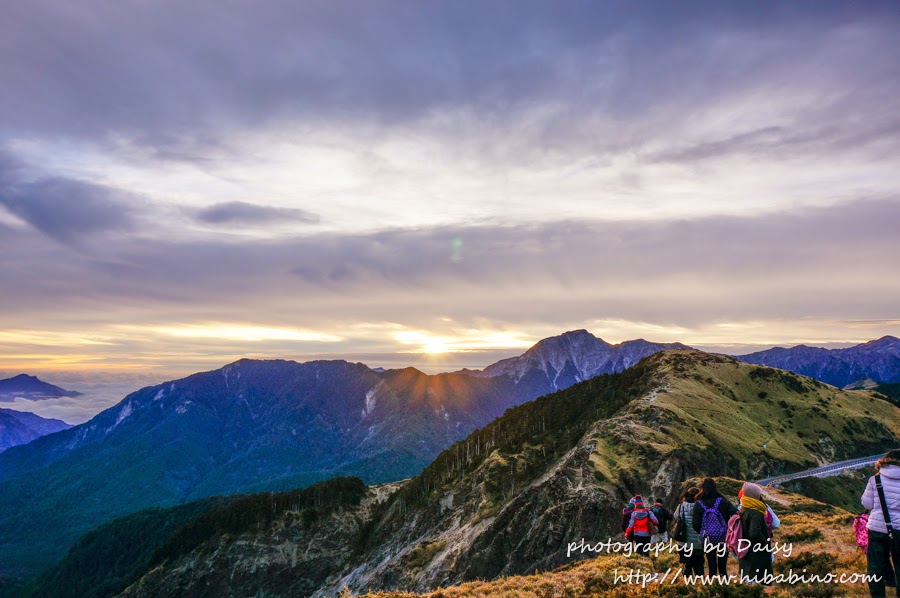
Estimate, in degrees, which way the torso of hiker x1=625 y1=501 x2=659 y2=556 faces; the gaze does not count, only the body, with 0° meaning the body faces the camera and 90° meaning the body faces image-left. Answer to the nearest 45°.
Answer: approximately 180°

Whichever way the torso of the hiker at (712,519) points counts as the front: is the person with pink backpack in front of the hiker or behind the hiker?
behind

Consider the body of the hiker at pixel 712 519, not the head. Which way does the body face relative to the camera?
away from the camera

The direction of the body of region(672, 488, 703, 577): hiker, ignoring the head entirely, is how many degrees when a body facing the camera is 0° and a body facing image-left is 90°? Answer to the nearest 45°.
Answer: approximately 135°

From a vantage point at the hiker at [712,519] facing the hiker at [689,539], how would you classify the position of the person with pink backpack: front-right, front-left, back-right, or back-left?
back-left

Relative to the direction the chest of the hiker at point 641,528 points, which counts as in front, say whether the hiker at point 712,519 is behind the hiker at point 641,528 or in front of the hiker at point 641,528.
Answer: behind

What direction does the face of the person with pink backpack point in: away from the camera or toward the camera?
away from the camera

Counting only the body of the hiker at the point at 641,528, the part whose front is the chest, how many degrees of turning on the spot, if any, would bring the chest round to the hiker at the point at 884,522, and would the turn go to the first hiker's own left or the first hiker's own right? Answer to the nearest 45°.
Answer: approximately 135° to the first hiker's own right

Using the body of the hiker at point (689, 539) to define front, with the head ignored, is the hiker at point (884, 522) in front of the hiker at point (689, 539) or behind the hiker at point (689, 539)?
behind

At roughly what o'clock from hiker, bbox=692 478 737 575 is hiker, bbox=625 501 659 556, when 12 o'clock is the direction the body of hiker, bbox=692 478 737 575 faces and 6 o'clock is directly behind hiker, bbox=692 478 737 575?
hiker, bbox=625 501 659 556 is roughly at 11 o'clock from hiker, bbox=692 478 737 575.
